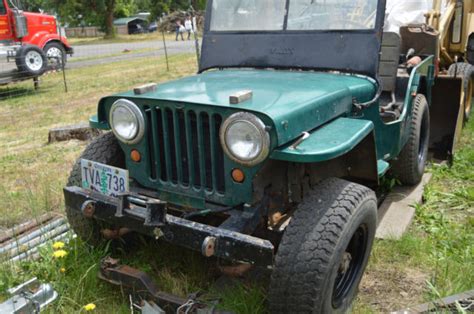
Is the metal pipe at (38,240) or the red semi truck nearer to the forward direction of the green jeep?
the metal pipe

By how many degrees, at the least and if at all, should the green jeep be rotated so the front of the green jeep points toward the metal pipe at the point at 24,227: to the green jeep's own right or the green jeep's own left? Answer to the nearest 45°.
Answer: approximately 45° to the green jeep's own right

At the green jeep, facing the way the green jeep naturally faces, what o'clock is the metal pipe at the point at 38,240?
The metal pipe is roughly at 2 o'clock from the green jeep.

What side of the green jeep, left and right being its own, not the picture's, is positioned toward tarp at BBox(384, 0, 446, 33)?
back

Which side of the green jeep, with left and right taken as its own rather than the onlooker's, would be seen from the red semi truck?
right

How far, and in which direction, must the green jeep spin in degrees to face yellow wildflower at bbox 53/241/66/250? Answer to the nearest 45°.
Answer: approximately 45° to its right

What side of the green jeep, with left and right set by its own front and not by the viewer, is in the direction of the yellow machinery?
back

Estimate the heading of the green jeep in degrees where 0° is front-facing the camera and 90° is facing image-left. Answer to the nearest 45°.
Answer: approximately 45°

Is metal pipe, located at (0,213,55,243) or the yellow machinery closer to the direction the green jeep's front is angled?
the metal pipe

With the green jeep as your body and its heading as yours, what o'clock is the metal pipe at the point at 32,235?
The metal pipe is roughly at 2 o'clock from the green jeep.

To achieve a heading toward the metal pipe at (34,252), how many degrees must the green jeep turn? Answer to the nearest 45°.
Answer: approximately 45° to its right
